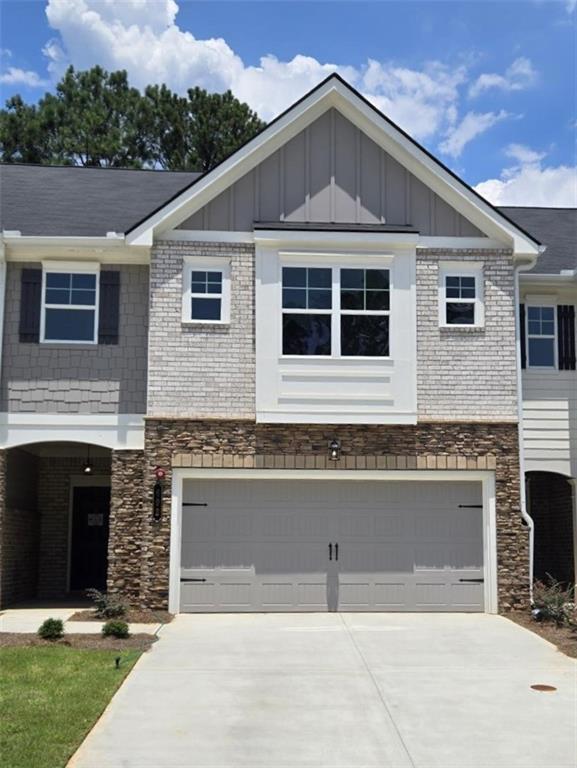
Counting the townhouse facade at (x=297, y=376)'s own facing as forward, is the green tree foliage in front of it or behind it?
behind

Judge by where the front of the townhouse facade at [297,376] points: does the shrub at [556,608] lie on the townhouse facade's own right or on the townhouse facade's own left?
on the townhouse facade's own left

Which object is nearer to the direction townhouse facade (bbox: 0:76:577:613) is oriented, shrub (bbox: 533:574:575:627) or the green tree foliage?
the shrub

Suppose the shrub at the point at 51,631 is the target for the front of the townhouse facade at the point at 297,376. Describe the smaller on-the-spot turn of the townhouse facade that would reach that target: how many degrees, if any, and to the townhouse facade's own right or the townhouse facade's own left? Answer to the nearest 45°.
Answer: approximately 45° to the townhouse facade's own right

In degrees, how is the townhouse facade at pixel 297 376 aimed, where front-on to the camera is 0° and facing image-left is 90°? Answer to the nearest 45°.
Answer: approximately 0°

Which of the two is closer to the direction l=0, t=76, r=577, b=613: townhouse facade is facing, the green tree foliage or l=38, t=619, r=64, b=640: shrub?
the shrub
